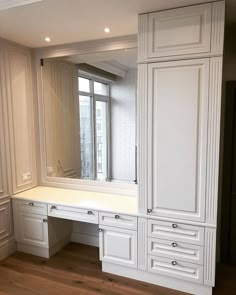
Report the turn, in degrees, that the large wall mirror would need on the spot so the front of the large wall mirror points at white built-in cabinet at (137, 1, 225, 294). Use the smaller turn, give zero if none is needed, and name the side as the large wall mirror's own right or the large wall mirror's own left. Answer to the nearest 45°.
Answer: approximately 90° to the large wall mirror's own left

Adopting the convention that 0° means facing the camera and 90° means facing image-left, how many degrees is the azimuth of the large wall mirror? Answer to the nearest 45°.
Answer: approximately 45°
